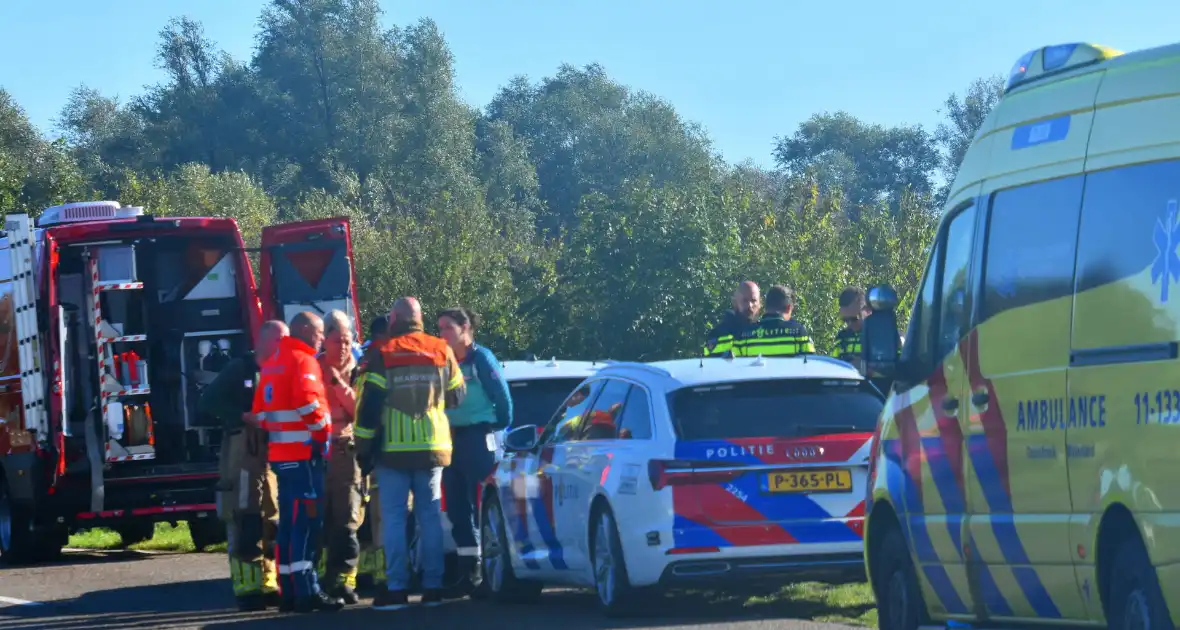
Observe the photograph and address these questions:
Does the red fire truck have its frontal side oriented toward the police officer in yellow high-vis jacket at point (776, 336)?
no

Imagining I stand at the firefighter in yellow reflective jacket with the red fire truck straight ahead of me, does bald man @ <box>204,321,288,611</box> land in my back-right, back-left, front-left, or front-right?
front-left

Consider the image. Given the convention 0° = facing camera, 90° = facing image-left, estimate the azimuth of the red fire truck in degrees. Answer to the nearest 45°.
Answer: approximately 135°

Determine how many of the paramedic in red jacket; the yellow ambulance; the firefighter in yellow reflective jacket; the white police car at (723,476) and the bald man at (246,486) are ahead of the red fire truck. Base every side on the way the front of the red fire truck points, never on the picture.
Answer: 0

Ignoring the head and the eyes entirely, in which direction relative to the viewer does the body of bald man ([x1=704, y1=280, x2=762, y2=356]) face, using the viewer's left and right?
facing the viewer and to the right of the viewer

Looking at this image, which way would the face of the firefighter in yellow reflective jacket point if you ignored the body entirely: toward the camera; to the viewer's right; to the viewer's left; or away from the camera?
away from the camera

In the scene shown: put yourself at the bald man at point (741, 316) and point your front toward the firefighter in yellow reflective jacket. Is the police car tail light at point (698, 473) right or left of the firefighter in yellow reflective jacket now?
left

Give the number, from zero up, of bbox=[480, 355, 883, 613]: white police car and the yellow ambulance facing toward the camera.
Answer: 0

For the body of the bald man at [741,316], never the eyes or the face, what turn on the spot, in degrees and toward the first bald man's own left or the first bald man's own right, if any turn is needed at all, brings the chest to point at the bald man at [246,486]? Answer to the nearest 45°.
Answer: approximately 90° to the first bald man's own right

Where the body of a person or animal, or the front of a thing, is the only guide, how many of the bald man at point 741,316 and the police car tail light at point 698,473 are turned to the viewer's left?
0

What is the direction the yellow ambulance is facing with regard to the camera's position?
facing away from the viewer and to the left of the viewer

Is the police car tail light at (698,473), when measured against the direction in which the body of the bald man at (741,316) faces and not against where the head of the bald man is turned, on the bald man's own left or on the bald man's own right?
on the bald man's own right

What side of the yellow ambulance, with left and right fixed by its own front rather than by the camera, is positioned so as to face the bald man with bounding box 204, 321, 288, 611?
front

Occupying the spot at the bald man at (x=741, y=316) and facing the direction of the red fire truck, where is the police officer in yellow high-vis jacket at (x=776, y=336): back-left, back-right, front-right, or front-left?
back-left
